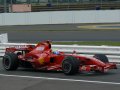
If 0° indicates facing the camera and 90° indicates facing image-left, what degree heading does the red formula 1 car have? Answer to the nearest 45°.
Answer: approximately 315°

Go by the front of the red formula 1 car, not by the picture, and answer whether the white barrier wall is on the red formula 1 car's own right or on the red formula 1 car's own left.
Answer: on the red formula 1 car's own left

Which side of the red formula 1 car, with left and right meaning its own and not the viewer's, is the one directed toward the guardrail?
left
